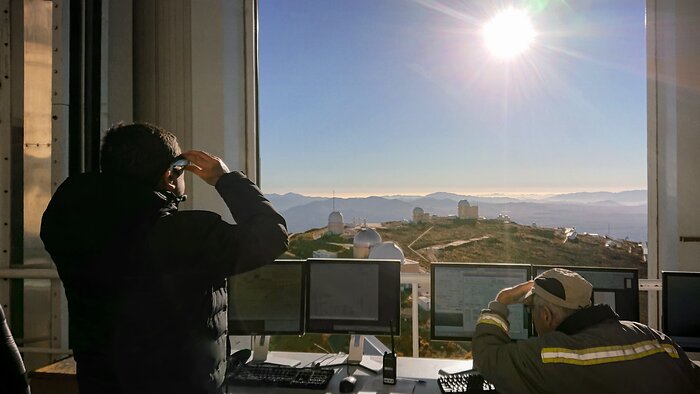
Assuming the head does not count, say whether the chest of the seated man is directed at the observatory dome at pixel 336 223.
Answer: yes

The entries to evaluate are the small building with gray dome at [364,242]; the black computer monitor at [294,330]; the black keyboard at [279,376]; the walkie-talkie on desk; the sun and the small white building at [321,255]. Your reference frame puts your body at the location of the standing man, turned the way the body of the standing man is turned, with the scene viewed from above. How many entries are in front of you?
6

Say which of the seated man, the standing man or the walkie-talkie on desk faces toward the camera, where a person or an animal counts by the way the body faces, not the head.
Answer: the walkie-talkie on desk

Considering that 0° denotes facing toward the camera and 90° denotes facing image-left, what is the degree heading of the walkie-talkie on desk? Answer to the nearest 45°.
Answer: approximately 0°

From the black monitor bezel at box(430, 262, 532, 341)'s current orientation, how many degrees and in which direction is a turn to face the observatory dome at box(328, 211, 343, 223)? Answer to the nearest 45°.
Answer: approximately 135° to its right

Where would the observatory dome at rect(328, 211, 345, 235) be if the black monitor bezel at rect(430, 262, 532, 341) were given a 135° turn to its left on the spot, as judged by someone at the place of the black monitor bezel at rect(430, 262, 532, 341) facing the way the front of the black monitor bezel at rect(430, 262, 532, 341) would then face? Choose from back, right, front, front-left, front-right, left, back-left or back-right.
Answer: left

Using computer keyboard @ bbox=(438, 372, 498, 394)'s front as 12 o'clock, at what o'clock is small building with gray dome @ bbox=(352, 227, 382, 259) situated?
The small building with gray dome is roughly at 5 o'clock from the computer keyboard.

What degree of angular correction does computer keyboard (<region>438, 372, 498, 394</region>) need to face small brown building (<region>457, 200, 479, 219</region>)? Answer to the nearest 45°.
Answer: approximately 180°

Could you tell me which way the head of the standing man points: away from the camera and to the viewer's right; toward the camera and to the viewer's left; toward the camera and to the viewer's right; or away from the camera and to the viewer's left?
away from the camera and to the viewer's right

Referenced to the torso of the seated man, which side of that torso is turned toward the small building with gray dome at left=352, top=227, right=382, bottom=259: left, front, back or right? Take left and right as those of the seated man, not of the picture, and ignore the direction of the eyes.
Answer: front

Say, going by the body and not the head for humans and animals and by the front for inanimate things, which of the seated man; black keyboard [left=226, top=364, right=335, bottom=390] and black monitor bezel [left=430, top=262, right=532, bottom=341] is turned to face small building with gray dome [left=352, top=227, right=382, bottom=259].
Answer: the seated man

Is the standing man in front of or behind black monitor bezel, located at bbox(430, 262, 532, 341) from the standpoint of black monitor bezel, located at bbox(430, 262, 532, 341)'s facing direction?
in front

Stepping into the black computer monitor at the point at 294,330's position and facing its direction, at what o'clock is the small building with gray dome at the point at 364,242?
The small building with gray dome is roughly at 7 o'clock from the black computer monitor.

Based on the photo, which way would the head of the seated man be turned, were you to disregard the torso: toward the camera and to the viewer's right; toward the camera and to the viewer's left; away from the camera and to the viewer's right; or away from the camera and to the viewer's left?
away from the camera and to the viewer's left

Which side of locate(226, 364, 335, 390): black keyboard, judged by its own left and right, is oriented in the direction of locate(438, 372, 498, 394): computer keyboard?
left

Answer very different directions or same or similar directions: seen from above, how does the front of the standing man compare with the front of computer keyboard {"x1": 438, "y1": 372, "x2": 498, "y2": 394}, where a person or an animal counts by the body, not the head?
very different directions
